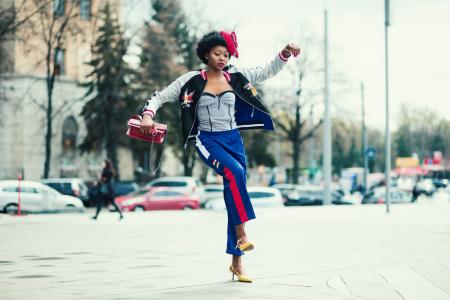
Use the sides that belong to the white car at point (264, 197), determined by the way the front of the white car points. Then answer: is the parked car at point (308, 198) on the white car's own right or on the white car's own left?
on the white car's own right

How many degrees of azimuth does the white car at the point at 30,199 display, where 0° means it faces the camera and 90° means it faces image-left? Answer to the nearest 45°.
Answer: approximately 270°

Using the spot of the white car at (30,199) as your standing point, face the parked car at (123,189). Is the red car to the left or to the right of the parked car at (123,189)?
right

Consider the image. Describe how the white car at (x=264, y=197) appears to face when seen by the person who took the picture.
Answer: facing to the left of the viewer

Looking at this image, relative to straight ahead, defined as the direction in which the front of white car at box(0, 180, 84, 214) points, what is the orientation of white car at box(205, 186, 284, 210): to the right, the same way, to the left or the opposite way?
the opposite way

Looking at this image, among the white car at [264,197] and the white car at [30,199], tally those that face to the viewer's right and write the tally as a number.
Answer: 1

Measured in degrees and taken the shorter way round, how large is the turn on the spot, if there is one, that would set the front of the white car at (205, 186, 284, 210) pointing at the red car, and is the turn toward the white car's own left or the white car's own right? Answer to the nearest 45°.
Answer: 0° — it already faces it

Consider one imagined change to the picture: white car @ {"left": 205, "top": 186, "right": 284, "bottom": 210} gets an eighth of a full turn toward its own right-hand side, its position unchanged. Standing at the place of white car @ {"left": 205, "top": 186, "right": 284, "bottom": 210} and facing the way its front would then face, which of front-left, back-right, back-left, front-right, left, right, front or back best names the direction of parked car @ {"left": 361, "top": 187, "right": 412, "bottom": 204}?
right

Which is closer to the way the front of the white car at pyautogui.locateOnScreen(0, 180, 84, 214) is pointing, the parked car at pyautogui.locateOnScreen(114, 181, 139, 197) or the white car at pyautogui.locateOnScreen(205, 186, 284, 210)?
the white car

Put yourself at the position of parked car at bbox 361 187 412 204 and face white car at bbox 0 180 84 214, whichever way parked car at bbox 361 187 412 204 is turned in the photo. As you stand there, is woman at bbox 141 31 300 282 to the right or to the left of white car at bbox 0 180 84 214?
left

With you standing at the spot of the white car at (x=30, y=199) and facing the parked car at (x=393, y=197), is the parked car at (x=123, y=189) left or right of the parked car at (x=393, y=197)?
left

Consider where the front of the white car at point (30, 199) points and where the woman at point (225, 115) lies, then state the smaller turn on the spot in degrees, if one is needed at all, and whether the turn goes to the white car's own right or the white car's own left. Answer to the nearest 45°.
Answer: approximately 90° to the white car's own right

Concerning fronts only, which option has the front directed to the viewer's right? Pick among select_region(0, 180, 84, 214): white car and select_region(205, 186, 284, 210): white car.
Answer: select_region(0, 180, 84, 214): white car
